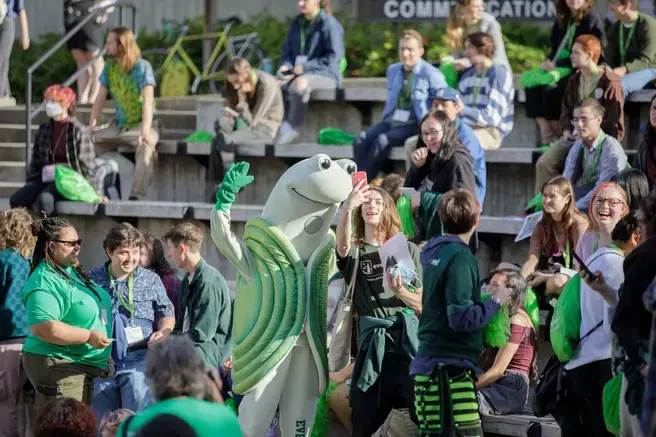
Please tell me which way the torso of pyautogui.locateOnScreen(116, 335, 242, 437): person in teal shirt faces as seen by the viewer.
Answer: away from the camera

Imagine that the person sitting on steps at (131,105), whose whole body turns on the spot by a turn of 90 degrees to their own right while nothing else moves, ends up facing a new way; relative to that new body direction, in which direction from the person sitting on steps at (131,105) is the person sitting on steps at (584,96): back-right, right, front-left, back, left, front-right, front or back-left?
back

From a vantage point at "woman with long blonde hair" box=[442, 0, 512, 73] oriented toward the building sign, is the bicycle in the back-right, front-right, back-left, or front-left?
front-left

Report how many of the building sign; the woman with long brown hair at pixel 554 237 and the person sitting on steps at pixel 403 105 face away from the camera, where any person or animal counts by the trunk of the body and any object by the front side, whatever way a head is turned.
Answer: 0

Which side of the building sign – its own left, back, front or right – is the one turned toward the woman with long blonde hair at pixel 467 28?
front

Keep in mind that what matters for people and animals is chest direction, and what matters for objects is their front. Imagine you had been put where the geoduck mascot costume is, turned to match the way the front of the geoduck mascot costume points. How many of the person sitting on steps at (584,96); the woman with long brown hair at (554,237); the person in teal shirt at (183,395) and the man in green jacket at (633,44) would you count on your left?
3

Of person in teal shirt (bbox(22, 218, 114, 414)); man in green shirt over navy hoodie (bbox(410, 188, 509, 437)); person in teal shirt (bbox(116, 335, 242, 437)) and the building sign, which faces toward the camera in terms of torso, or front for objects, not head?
the building sign

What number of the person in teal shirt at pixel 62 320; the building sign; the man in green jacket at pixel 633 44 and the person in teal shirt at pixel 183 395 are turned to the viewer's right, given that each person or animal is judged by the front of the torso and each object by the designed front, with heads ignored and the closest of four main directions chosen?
1

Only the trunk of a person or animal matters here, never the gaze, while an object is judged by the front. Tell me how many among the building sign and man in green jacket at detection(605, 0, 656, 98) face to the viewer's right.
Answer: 0

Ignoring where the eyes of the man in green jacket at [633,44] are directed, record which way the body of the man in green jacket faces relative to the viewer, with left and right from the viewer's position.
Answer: facing the viewer and to the left of the viewer

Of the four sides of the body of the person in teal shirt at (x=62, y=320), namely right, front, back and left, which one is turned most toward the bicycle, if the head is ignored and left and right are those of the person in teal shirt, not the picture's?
left

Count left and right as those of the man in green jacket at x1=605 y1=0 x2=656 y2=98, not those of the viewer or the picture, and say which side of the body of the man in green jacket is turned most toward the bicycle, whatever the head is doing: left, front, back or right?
right

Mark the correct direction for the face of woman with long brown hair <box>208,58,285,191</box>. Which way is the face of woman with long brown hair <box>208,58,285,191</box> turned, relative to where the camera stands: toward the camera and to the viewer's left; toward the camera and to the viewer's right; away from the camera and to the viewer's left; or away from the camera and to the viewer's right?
toward the camera and to the viewer's left

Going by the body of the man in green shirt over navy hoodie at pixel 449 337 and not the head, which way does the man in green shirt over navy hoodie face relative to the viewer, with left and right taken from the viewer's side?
facing away from the viewer and to the right of the viewer

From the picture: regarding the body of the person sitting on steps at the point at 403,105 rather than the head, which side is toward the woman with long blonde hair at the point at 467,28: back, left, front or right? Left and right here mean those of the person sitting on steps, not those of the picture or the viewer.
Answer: back

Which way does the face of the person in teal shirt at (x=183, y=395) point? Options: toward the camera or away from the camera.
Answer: away from the camera

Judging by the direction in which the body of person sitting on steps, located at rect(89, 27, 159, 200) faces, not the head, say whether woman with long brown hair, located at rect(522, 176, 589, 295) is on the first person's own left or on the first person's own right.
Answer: on the first person's own left

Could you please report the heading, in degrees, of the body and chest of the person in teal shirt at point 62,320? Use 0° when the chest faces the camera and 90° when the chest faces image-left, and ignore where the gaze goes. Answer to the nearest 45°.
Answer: approximately 270°

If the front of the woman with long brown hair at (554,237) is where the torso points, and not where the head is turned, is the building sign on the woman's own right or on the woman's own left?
on the woman's own right

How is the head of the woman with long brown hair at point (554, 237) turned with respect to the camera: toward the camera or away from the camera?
toward the camera

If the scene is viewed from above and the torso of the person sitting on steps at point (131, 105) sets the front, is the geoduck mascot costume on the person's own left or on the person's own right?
on the person's own left
